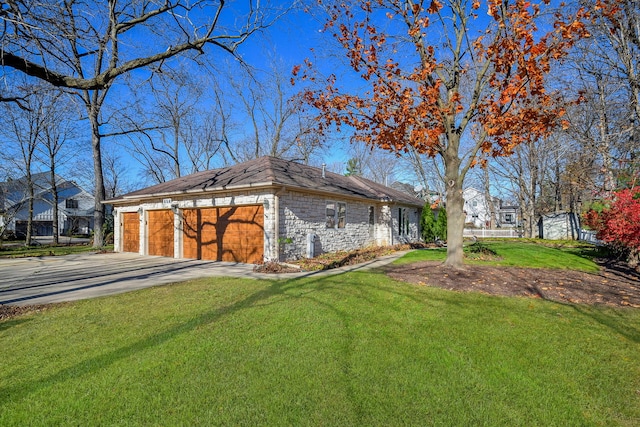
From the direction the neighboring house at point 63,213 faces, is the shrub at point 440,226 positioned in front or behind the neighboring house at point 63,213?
in front

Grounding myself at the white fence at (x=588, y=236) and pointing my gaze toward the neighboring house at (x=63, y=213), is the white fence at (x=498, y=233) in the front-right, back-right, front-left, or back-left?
front-right

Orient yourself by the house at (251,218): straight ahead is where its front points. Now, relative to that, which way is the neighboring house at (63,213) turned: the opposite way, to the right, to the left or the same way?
to the left

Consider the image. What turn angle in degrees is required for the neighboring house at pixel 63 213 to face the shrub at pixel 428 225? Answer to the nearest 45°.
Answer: approximately 45° to its left

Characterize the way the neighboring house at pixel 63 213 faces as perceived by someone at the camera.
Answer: facing the viewer

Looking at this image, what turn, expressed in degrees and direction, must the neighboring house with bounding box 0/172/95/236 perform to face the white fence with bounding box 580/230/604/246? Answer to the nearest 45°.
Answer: approximately 45° to its left

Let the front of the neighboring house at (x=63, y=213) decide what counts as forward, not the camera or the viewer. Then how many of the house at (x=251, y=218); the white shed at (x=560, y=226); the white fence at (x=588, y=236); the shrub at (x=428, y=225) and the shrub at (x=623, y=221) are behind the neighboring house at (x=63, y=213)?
0

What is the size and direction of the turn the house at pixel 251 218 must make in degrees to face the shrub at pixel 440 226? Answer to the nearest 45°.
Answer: approximately 180°

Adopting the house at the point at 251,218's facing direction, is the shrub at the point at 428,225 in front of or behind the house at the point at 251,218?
behind

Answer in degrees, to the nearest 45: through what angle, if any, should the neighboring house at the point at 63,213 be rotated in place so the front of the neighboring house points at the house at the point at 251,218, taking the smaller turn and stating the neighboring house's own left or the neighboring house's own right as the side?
0° — it already faces it

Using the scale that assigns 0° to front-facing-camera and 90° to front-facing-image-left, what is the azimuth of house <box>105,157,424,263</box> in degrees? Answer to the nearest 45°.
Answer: approximately 45°

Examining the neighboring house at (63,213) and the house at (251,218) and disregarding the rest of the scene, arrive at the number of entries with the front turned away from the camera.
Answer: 0

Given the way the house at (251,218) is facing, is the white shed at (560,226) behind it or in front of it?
behind

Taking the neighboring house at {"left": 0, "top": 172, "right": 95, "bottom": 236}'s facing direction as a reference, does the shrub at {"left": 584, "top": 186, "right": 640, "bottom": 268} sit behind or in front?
in front

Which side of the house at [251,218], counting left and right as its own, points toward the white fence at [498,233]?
back

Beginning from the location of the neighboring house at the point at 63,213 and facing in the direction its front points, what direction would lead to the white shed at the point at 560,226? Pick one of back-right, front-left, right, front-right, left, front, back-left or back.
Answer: front-left
